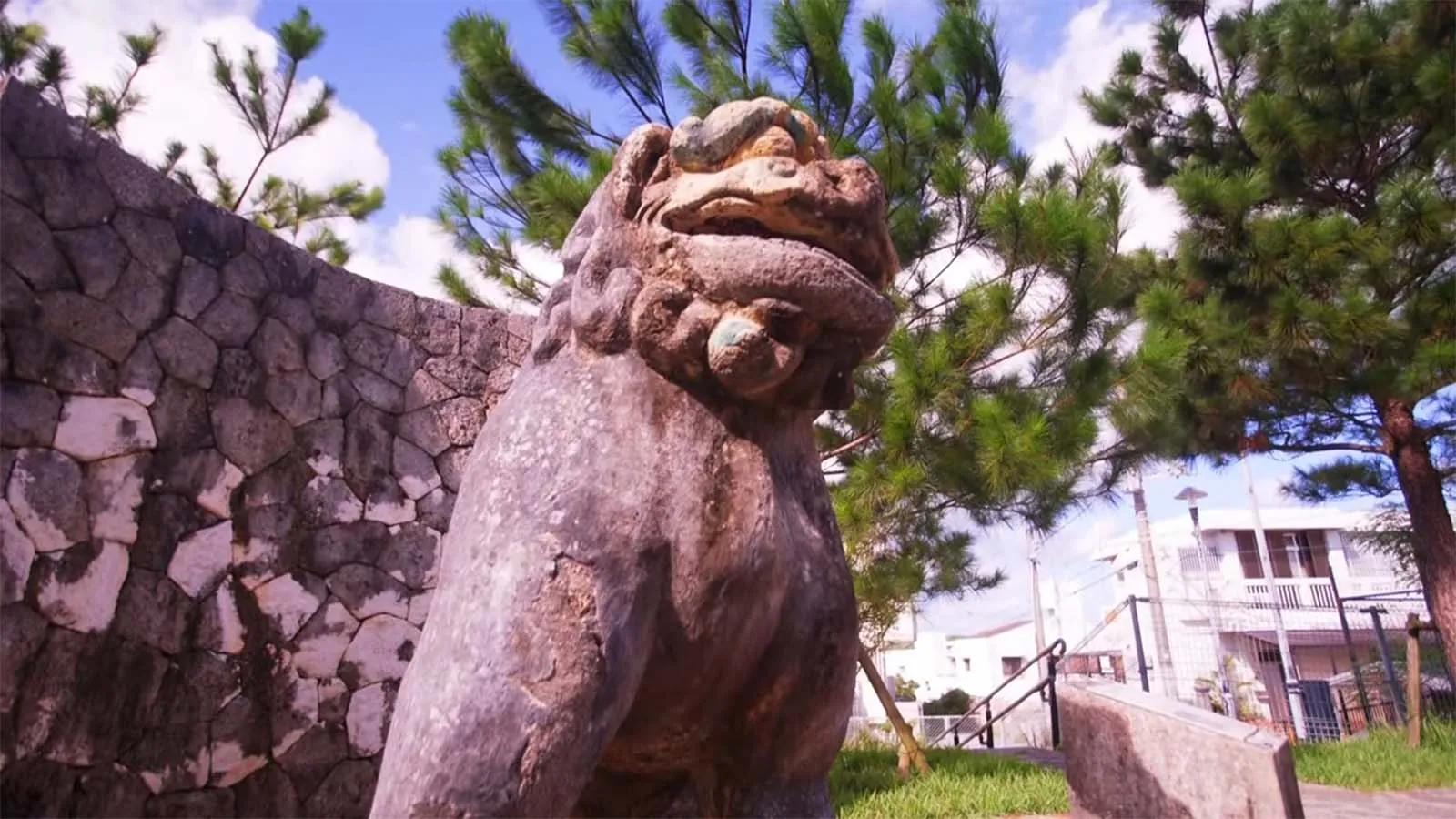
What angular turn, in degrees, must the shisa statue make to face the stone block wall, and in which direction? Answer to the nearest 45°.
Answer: approximately 180°

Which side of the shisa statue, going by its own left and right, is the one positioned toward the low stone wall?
left

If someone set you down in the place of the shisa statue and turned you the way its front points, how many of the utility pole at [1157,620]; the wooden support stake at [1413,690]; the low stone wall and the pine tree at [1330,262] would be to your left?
4

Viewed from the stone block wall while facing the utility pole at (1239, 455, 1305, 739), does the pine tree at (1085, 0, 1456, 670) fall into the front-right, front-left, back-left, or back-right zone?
front-right

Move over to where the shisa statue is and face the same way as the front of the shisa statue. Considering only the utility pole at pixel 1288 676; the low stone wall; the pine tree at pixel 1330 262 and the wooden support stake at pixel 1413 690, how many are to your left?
4

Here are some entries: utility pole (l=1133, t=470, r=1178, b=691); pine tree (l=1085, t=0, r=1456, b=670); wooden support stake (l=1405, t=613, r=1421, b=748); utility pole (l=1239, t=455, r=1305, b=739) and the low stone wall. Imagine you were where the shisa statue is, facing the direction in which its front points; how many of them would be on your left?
5

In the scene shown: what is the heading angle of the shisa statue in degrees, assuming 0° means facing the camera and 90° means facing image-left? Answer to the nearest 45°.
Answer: approximately 315°

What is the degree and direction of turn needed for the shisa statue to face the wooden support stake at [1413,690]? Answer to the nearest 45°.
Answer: approximately 90° to its left

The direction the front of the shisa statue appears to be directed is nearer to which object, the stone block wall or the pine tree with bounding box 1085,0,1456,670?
the pine tree

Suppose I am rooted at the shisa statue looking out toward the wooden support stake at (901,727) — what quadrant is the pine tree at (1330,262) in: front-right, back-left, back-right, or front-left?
front-right

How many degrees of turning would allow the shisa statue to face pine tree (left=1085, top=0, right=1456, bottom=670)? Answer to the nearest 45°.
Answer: approximately 90° to its left

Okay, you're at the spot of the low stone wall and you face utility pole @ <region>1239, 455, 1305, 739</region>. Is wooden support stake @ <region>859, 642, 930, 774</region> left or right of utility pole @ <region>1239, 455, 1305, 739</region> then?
left
